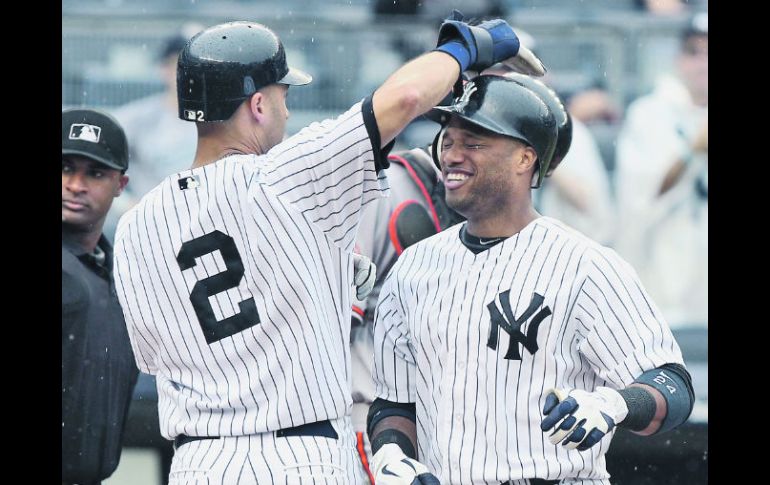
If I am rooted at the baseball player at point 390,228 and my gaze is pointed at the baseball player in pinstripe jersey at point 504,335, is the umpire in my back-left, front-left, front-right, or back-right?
back-right

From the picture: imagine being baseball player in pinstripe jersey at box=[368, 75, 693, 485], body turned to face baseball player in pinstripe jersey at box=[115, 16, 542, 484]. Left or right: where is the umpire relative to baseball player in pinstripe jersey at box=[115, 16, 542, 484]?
right

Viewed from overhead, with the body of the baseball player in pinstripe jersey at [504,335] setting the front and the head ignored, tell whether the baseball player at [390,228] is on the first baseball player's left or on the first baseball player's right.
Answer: on the first baseball player's right

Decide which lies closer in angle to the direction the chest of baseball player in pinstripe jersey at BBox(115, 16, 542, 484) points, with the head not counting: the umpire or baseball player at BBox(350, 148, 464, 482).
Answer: the baseball player

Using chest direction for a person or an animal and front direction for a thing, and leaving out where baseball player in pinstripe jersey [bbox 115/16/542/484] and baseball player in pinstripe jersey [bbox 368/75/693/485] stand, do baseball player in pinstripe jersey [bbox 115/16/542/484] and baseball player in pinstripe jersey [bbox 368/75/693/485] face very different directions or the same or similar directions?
very different directions

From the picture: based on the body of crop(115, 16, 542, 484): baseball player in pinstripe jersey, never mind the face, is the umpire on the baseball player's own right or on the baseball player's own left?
on the baseball player's own left

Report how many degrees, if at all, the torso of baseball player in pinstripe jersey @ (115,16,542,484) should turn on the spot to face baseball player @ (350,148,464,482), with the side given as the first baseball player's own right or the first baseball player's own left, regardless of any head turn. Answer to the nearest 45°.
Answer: approximately 45° to the first baseball player's own left

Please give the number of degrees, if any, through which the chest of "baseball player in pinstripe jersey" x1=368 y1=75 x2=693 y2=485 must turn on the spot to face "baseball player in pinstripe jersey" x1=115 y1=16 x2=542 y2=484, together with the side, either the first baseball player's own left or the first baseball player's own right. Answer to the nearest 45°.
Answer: approximately 45° to the first baseball player's own right

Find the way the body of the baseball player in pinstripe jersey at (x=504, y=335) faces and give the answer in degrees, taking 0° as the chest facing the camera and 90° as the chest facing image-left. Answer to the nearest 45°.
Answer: approximately 45°

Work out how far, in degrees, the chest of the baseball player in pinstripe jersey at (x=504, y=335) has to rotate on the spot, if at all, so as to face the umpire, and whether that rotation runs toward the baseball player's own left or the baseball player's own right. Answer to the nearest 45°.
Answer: approximately 90° to the baseball player's own right

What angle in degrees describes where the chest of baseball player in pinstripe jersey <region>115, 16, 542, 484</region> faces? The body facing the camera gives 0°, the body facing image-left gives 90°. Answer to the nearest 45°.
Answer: approximately 225°
